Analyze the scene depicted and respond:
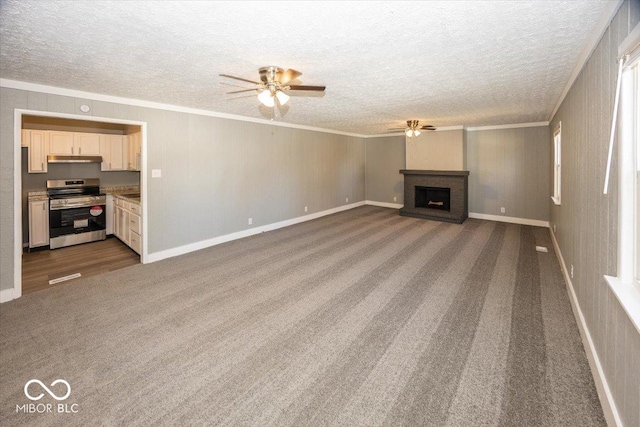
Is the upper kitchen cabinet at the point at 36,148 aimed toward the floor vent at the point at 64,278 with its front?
yes

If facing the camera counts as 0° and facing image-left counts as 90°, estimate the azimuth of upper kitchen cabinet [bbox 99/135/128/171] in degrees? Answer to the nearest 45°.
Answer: approximately 0°

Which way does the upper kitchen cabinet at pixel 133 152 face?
to the viewer's left

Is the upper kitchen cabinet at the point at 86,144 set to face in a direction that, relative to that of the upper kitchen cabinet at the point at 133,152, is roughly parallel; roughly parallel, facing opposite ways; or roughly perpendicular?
roughly perpendicular

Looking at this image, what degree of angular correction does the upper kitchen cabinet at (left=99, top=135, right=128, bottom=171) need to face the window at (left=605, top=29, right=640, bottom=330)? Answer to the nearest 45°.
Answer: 0° — it already faces it

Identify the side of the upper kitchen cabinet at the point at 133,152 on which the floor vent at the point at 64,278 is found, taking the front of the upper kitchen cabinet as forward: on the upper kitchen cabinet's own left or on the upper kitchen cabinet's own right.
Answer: on the upper kitchen cabinet's own left
